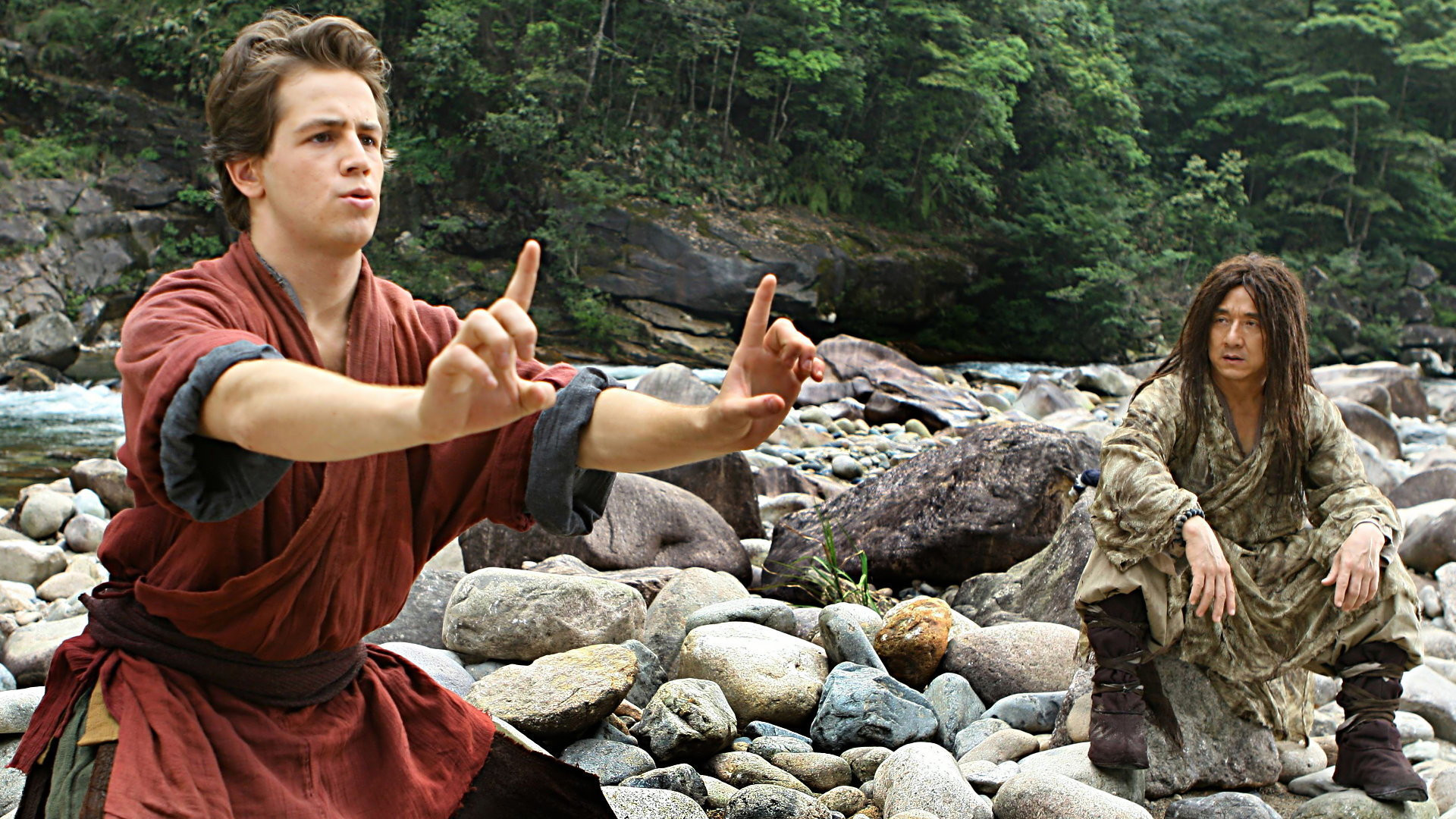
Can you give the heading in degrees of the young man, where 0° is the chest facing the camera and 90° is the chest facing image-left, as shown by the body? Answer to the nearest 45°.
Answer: approximately 315°

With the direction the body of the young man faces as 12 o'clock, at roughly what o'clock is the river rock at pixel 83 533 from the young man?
The river rock is roughly at 7 o'clock from the young man.

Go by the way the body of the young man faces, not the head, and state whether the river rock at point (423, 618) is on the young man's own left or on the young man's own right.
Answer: on the young man's own left

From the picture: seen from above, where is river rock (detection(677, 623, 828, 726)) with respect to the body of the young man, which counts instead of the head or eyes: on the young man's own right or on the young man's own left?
on the young man's own left

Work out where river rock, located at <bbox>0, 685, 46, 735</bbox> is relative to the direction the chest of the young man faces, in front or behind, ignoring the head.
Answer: behind

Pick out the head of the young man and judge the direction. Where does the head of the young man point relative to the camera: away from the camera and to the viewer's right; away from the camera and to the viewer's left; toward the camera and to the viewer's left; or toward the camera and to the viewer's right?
toward the camera and to the viewer's right

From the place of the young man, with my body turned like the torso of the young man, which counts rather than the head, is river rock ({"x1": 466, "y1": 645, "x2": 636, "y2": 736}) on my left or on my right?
on my left

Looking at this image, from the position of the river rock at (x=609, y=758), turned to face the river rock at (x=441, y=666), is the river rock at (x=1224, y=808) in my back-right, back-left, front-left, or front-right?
back-right
